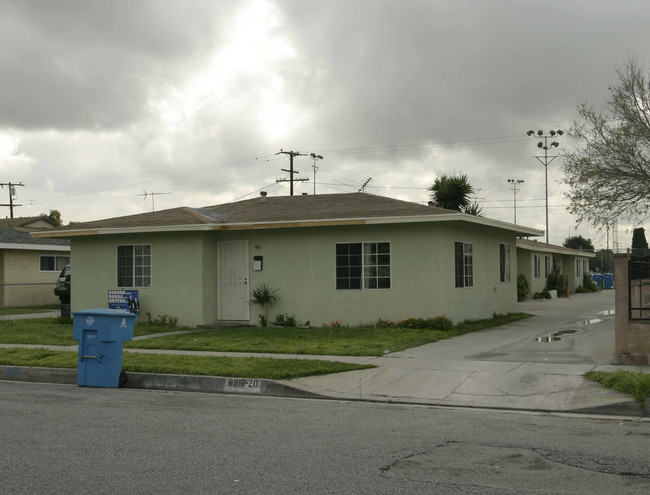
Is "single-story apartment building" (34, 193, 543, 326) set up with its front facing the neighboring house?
no

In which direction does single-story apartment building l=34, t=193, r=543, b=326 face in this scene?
toward the camera

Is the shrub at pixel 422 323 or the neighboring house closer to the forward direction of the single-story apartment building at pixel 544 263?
the shrub

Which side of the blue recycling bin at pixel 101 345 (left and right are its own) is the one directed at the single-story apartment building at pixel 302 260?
back

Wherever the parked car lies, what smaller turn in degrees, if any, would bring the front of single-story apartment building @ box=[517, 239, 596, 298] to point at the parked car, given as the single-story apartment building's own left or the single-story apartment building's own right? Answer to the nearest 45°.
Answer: approximately 90° to the single-story apartment building's own right

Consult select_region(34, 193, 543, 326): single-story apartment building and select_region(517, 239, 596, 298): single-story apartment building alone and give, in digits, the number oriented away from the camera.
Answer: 0

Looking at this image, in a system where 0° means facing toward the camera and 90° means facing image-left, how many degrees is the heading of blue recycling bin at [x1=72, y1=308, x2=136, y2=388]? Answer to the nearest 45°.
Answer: approximately 45°

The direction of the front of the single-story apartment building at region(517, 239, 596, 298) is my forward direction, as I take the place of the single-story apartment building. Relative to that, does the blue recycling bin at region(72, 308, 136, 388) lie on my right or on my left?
on my right

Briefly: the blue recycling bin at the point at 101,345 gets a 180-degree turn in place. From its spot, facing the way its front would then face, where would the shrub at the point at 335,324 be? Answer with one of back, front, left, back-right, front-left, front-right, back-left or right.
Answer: front

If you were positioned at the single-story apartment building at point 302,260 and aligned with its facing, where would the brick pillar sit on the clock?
The brick pillar is roughly at 11 o'clock from the single-story apartment building.

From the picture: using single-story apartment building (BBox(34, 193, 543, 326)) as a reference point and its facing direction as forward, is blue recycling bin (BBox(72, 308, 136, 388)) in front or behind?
in front

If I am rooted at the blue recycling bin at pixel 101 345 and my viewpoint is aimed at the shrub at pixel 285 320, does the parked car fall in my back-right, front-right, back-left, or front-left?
front-left

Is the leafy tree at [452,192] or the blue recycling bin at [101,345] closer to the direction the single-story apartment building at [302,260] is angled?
the blue recycling bin
